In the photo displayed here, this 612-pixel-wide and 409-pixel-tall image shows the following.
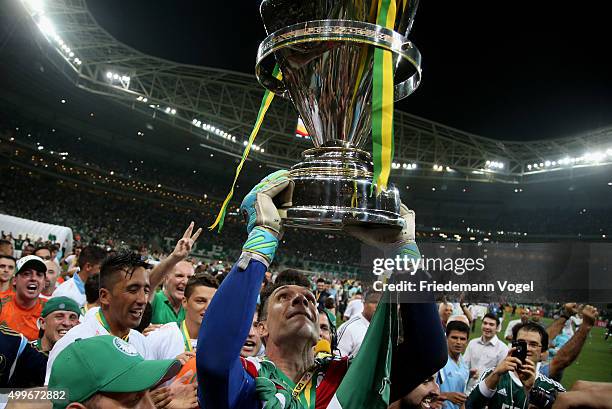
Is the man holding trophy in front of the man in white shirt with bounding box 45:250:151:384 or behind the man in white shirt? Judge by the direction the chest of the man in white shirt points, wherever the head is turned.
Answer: in front

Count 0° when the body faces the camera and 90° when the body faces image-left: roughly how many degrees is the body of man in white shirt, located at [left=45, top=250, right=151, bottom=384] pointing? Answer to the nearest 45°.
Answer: approximately 315°

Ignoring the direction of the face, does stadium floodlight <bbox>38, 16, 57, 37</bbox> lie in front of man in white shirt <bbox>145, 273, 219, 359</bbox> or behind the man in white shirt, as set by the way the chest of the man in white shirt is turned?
behind

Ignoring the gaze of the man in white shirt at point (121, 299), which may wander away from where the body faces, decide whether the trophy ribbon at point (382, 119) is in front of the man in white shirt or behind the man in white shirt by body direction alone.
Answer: in front

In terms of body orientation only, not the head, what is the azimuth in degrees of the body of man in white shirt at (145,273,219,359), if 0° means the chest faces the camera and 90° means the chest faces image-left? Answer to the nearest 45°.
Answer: approximately 315°

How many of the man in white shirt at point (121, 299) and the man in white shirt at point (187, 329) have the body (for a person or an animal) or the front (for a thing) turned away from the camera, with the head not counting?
0

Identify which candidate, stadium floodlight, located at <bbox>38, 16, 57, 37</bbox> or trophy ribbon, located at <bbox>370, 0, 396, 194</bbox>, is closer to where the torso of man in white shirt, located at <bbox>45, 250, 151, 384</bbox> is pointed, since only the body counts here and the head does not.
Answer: the trophy ribbon
